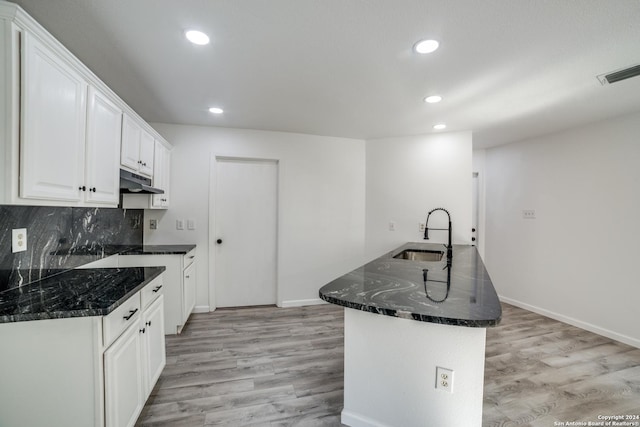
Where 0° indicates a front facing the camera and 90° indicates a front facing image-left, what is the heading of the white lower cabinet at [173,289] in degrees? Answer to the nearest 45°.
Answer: approximately 270°

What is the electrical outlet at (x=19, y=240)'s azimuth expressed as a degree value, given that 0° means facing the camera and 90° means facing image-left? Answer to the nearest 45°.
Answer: approximately 315°

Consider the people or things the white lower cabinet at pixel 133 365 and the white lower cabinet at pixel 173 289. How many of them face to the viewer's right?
2

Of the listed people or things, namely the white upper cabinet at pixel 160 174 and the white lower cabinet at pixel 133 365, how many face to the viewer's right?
2

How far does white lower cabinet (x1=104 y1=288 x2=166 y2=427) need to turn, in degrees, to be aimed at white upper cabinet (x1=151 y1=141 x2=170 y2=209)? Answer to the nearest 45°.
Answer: approximately 90° to its left

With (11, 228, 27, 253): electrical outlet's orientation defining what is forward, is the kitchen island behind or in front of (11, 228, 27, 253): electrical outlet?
in front

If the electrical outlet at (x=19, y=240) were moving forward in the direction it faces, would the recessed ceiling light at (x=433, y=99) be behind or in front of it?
in front

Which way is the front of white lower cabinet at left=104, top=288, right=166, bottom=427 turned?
to the viewer's right

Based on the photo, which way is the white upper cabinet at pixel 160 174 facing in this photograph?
to the viewer's right
